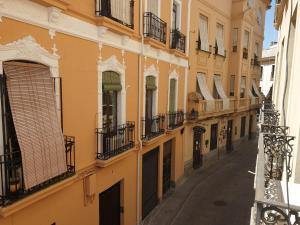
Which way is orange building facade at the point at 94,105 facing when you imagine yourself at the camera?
facing the viewer and to the right of the viewer

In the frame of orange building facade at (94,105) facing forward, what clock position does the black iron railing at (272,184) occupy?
The black iron railing is roughly at 2 o'clock from the orange building facade.
